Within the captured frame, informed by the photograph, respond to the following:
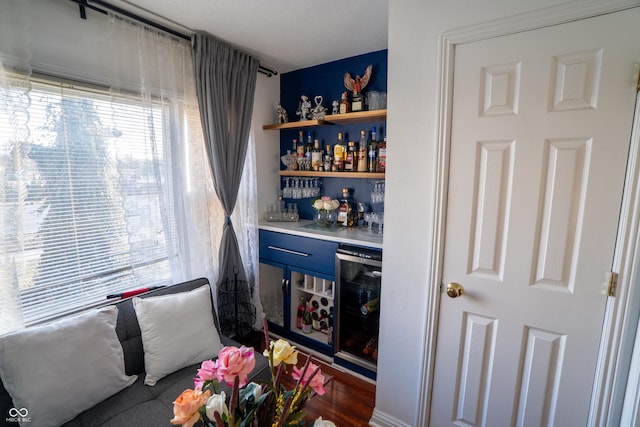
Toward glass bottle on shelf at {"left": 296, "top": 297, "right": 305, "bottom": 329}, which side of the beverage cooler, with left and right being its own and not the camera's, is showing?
right

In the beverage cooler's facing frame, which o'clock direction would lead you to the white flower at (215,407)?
The white flower is roughly at 11 o'clock from the beverage cooler.

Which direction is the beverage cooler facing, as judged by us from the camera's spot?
facing the viewer and to the left of the viewer

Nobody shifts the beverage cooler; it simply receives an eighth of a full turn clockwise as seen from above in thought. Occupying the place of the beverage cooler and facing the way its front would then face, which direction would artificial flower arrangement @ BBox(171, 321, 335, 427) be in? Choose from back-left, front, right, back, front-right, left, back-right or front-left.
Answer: left

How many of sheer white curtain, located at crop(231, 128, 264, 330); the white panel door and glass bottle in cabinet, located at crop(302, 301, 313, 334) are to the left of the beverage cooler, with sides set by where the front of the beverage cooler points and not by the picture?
1

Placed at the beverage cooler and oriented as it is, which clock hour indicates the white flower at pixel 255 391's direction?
The white flower is roughly at 11 o'clock from the beverage cooler.

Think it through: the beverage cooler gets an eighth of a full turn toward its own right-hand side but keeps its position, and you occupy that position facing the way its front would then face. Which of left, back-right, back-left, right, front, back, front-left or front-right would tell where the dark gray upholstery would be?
front-left

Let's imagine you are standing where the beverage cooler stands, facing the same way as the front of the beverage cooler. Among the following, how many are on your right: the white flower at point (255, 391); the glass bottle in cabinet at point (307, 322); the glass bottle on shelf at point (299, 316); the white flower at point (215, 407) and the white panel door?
2
